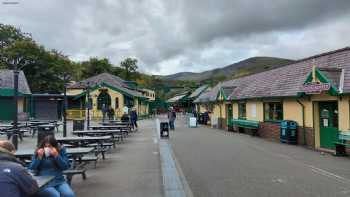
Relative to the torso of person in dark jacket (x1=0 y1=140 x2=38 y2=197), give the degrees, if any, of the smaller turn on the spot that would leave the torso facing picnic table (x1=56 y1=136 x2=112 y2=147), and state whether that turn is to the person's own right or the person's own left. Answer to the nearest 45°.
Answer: approximately 45° to the person's own left

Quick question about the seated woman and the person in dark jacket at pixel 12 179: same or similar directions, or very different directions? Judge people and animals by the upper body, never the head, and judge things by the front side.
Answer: very different directions

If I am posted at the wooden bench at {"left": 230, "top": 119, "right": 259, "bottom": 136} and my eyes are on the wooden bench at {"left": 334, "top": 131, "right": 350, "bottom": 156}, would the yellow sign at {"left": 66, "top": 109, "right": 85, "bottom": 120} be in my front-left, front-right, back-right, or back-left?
back-right

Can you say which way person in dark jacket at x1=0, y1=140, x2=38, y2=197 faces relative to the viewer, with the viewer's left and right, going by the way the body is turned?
facing away from the viewer and to the right of the viewer

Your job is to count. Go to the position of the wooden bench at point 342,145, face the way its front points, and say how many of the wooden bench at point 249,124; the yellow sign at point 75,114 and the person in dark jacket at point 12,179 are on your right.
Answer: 2

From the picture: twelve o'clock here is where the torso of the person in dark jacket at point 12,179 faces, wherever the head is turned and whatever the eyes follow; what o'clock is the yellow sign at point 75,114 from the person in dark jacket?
The yellow sign is roughly at 11 o'clock from the person in dark jacket.

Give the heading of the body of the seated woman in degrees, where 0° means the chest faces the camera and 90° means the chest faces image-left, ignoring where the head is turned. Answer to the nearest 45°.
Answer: approximately 45°

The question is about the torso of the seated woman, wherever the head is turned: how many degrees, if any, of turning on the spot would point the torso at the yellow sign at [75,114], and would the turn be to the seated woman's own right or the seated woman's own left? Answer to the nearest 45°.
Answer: approximately 135° to the seated woman's own right

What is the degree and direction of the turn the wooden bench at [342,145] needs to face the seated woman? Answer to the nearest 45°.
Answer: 0° — it already faces them
